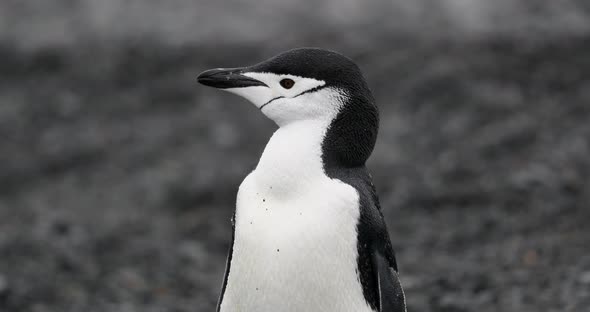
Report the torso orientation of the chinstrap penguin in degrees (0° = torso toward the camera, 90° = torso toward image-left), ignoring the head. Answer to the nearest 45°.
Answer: approximately 45°
